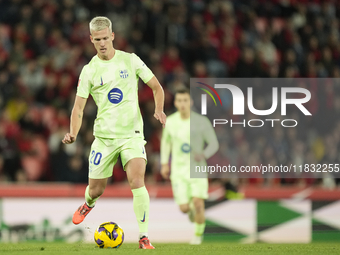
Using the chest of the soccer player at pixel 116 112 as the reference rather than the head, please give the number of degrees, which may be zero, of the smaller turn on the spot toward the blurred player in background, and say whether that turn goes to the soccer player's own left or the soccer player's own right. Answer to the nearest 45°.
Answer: approximately 180°

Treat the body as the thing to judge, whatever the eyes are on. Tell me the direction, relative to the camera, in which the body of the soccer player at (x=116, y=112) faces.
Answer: toward the camera

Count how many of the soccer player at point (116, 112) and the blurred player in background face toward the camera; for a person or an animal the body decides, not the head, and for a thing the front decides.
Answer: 2

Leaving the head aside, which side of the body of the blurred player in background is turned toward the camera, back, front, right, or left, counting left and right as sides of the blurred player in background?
front

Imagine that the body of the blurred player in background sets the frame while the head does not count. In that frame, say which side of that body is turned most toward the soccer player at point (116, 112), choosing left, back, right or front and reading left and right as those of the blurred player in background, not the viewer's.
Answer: front
